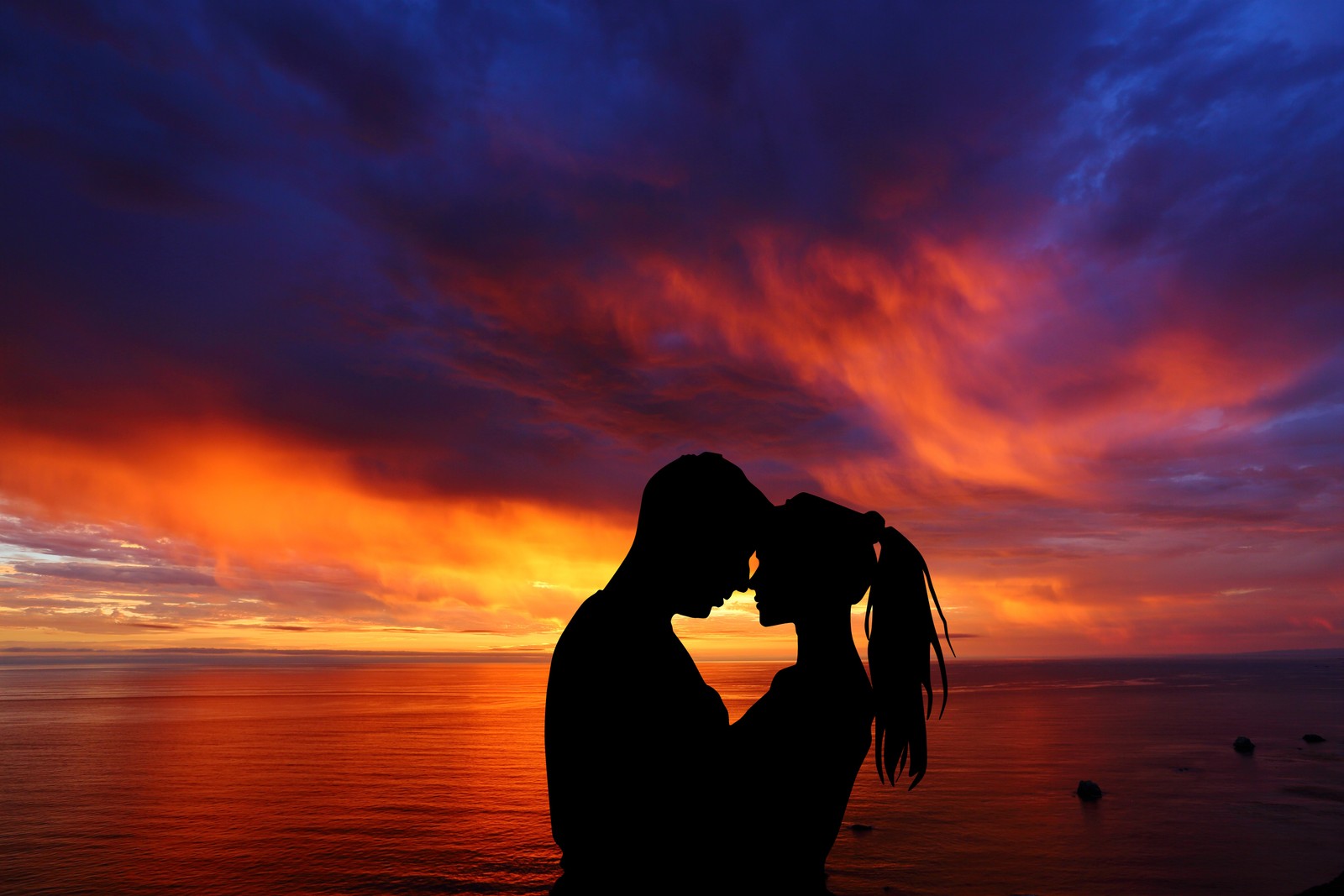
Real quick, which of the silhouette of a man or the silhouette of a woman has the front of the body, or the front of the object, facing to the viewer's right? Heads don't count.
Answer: the silhouette of a man

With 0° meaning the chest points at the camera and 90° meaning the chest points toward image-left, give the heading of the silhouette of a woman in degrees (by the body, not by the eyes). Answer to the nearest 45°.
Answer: approximately 90°

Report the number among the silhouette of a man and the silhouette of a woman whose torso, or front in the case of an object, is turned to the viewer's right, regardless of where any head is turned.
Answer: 1

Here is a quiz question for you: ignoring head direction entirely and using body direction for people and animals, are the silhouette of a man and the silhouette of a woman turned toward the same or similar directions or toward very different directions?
very different directions

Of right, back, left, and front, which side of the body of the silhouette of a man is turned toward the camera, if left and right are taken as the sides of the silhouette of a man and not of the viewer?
right
